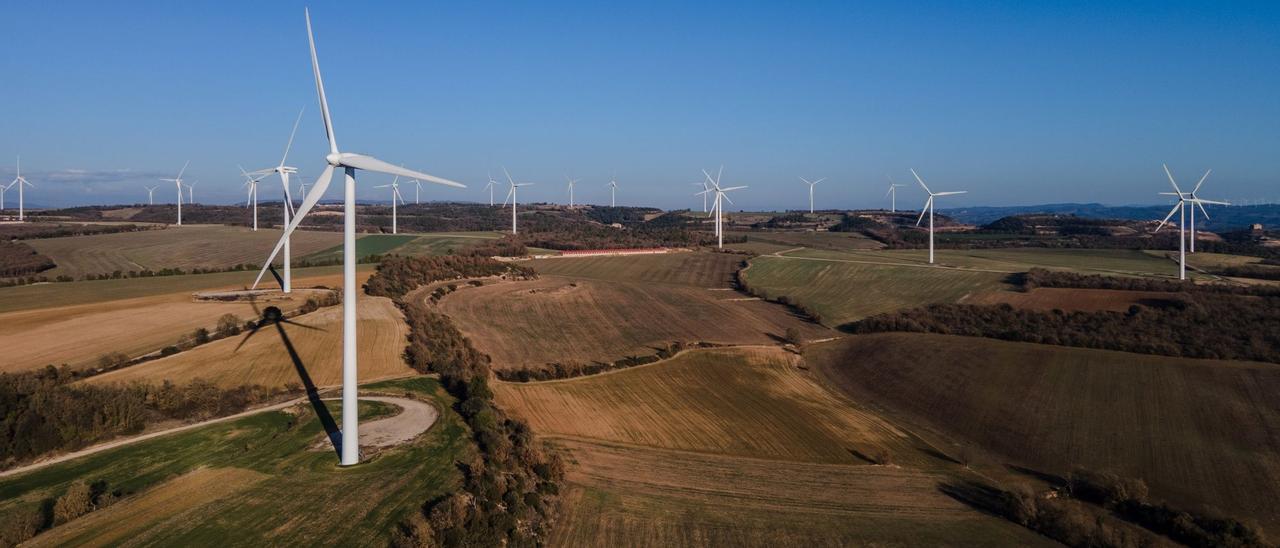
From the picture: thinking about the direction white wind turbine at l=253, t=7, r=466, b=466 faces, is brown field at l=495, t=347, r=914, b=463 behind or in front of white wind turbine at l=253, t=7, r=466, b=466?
behind

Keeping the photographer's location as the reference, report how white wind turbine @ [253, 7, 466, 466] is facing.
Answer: facing the viewer and to the left of the viewer

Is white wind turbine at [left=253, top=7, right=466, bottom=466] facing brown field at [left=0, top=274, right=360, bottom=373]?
no

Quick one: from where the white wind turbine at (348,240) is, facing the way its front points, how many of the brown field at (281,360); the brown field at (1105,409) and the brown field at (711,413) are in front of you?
0

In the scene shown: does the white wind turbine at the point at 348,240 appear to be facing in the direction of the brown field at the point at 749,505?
no

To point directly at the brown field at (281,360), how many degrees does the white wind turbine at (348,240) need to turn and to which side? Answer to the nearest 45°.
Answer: approximately 135° to its right
